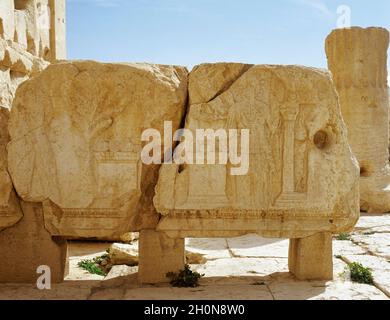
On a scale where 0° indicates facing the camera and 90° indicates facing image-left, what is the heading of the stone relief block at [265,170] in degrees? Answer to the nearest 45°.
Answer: approximately 0°

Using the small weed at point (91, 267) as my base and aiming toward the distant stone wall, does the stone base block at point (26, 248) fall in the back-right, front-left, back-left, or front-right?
back-left

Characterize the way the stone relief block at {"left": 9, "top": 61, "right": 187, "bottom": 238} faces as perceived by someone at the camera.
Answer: facing the viewer

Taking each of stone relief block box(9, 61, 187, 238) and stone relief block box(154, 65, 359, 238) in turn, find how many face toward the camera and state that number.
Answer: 2

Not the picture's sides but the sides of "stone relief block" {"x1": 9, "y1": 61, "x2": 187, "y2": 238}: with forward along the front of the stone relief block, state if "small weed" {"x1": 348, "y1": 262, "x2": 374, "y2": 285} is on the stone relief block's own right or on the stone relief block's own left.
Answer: on the stone relief block's own left

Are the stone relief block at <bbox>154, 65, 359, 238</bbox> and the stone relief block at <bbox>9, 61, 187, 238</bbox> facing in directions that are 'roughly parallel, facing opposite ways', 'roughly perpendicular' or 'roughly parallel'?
roughly parallel

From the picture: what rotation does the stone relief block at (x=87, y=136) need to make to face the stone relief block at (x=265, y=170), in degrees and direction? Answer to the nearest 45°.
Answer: approximately 90° to its left
